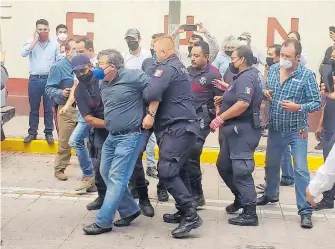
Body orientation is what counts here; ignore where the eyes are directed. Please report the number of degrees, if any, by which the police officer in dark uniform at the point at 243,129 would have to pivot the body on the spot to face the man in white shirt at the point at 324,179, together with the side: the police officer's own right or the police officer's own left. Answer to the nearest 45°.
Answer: approximately 90° to the police officer's own left

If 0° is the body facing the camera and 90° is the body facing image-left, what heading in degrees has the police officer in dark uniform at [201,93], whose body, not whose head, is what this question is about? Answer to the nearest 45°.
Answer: approximately 45°

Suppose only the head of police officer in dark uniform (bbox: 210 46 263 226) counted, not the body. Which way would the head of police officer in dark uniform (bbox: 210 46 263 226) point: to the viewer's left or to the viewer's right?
to the viewer's left

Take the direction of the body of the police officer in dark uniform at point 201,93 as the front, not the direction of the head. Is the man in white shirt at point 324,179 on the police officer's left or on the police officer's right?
on the police officer's left

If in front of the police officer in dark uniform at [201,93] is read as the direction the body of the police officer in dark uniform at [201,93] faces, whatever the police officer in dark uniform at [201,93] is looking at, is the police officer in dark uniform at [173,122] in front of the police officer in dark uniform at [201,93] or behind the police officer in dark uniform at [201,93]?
in front

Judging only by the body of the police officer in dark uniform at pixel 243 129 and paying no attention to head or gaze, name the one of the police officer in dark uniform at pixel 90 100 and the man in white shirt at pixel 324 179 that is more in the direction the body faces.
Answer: the police officer in dark uniform

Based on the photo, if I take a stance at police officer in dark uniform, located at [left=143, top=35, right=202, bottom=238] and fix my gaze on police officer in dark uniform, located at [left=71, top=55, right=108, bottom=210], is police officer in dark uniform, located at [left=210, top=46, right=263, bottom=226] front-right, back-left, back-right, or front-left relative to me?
back-right

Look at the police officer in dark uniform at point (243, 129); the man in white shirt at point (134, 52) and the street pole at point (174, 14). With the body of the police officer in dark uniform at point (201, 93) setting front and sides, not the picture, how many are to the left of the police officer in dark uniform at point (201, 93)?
1

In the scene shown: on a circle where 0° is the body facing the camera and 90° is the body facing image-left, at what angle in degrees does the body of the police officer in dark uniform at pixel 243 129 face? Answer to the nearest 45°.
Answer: approximately 90°
